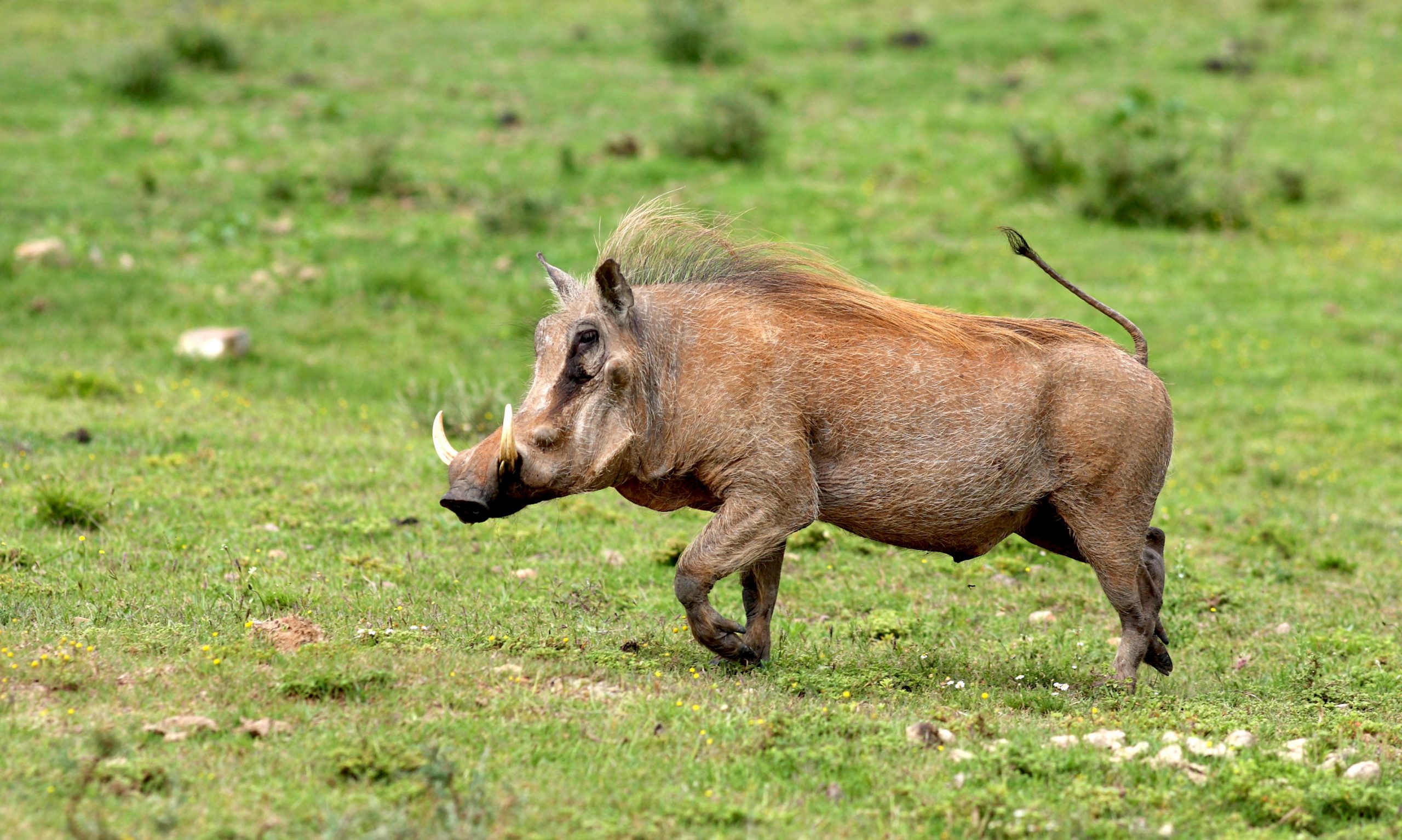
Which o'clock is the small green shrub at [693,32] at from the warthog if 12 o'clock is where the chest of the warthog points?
The small green shrub is roughly at 3 o'clock from the warthog.

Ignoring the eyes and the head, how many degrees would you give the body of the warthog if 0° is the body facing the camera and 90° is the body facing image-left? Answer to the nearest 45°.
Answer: approximately 90°

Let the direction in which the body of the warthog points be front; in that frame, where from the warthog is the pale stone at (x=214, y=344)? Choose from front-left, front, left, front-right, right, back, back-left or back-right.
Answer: front-right

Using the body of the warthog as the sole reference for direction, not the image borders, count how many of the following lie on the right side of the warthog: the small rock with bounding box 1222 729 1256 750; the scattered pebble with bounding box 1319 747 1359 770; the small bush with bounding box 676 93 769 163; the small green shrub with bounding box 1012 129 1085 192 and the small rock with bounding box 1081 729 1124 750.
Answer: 2

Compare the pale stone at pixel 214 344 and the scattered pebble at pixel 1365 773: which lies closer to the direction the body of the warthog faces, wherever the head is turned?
the pale stone

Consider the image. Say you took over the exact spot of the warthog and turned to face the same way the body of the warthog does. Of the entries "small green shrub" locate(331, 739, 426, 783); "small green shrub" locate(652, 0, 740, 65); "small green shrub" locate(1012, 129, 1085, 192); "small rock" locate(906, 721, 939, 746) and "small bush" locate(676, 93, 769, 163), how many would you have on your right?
3

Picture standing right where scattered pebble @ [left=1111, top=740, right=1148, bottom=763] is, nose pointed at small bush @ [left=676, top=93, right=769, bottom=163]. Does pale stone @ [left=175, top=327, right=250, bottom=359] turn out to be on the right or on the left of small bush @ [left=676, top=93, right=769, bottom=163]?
left

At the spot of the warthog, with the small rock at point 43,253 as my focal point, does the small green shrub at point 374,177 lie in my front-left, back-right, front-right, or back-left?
front-right

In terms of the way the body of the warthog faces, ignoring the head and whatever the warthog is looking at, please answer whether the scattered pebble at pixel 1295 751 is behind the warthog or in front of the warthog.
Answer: behind

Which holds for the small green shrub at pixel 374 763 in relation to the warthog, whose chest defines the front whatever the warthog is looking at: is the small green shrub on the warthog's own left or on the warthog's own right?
on the warthog's own left

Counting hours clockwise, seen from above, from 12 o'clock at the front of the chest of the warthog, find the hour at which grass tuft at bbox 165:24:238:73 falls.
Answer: The grass tuft is roughly at 2 o'clock from the warthog.

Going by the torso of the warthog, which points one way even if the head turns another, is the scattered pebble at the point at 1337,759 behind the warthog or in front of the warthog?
behind

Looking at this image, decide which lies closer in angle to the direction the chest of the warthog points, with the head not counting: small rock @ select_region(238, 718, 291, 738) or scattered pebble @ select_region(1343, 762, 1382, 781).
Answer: the small rock

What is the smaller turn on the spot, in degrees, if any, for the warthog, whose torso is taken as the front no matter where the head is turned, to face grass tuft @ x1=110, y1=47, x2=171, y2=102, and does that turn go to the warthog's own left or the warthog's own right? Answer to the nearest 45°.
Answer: approximately 45° to the warthog's own right
